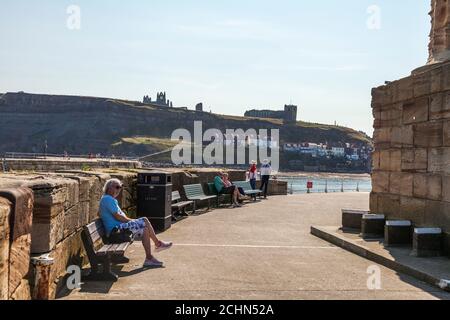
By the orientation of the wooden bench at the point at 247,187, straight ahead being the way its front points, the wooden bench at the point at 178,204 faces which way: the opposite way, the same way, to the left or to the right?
the same way

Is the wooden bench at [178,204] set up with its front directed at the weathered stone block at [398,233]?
yes

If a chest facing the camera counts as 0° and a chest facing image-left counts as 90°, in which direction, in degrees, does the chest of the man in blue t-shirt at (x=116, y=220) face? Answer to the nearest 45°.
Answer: approximately 270°

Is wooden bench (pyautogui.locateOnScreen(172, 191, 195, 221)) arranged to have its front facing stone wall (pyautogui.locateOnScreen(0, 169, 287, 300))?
no

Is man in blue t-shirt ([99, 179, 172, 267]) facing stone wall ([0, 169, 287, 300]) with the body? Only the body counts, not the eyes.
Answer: no

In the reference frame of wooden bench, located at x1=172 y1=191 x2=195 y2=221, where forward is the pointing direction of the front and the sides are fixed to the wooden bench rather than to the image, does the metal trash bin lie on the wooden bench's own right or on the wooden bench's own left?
on the wooden bench's own right

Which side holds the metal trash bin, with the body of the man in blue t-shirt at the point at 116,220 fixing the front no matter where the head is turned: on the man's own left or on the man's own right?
on the man's own left

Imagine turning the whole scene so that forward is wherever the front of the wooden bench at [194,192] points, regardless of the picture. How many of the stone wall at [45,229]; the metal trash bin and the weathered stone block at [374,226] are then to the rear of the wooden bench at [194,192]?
0

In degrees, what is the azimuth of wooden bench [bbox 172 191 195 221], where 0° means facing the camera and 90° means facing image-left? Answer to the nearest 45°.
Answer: approximately 315°

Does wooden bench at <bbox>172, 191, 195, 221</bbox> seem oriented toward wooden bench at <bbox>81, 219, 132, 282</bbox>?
no

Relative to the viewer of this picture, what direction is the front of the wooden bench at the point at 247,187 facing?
facing the viewer and to the right of the viewer

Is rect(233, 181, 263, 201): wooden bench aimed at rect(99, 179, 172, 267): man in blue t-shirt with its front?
no

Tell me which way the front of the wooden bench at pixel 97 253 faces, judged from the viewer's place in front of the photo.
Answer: facing to the right of the viewer

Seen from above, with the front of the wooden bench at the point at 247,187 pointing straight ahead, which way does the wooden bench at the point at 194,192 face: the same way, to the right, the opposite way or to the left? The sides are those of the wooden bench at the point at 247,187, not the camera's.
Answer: the same way
